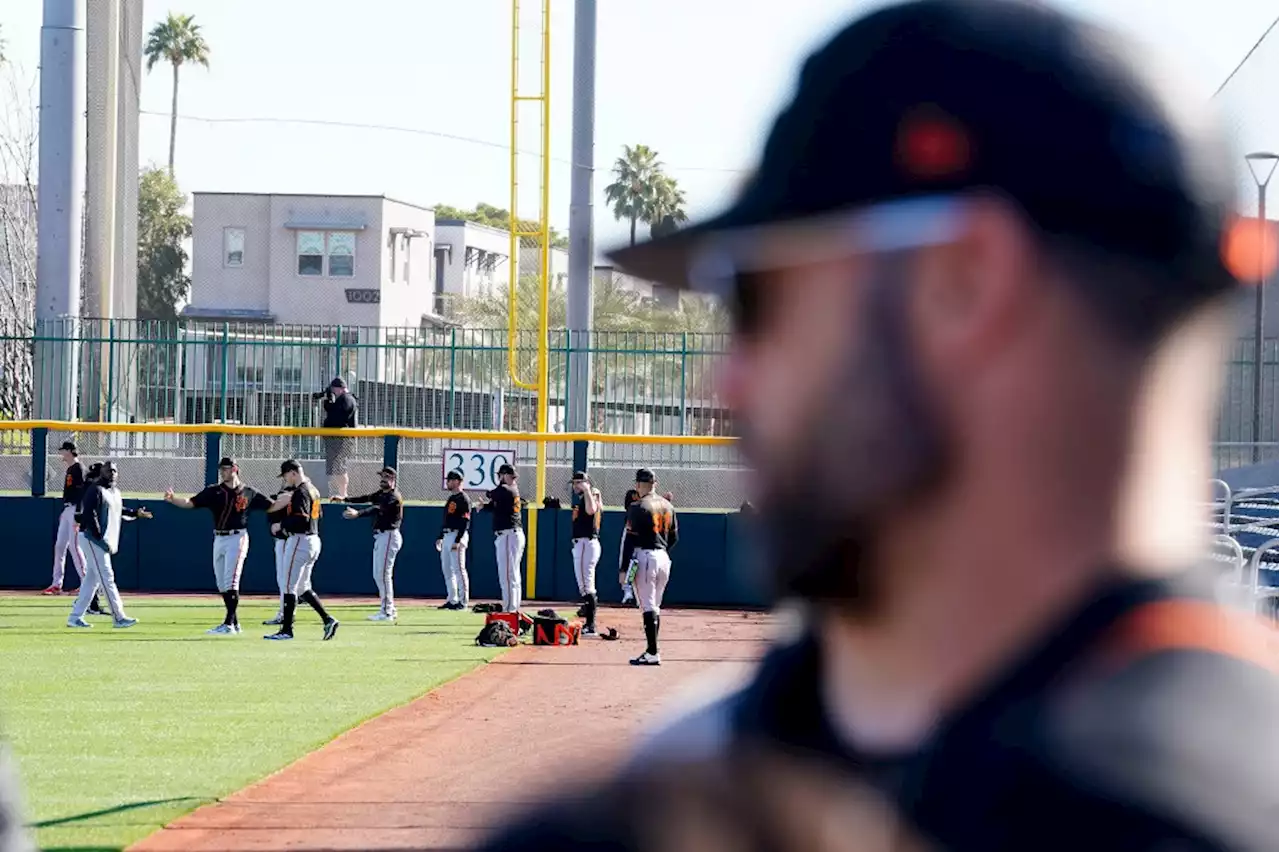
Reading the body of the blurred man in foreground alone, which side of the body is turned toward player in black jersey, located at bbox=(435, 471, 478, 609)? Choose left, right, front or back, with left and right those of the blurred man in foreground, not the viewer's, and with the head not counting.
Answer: right

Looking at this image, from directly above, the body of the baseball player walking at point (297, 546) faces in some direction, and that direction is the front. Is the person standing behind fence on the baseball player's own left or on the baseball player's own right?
on the baseball player's own right

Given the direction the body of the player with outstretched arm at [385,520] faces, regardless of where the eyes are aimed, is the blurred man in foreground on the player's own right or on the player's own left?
on the player's own left

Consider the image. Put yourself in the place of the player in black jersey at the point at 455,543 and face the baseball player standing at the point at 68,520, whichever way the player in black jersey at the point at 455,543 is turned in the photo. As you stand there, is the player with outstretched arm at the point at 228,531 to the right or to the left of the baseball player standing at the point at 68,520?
left

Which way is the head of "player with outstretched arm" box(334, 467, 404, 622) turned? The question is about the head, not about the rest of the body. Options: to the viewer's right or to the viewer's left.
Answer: to the viewer's left

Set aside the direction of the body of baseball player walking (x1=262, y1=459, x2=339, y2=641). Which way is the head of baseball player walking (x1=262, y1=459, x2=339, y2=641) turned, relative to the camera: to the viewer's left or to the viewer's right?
to the viewer's left
